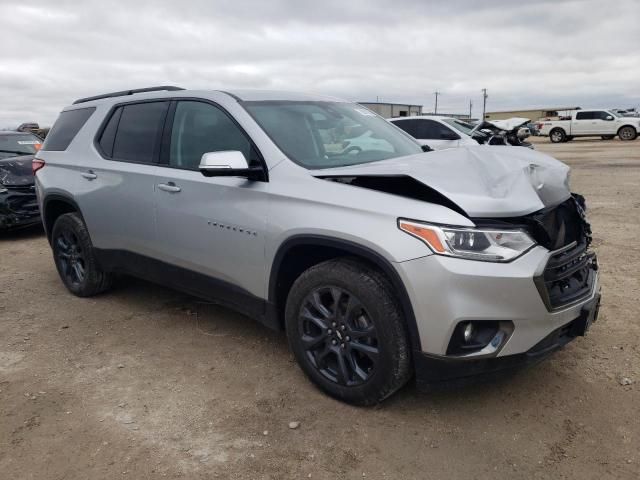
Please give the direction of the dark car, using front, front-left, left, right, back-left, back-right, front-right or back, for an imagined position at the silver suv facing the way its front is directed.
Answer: back

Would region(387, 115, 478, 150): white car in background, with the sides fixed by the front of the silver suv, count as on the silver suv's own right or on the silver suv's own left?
on the silver suv's own left

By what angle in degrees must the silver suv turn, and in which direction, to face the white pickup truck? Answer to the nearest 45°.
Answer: approximately 90° to its left

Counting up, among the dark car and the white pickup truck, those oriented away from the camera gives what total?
0

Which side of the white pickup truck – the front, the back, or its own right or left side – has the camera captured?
right

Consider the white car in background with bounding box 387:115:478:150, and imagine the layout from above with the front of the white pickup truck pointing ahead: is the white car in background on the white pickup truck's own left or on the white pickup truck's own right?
on the white pickup truck's own right

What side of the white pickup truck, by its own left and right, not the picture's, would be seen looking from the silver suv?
right
